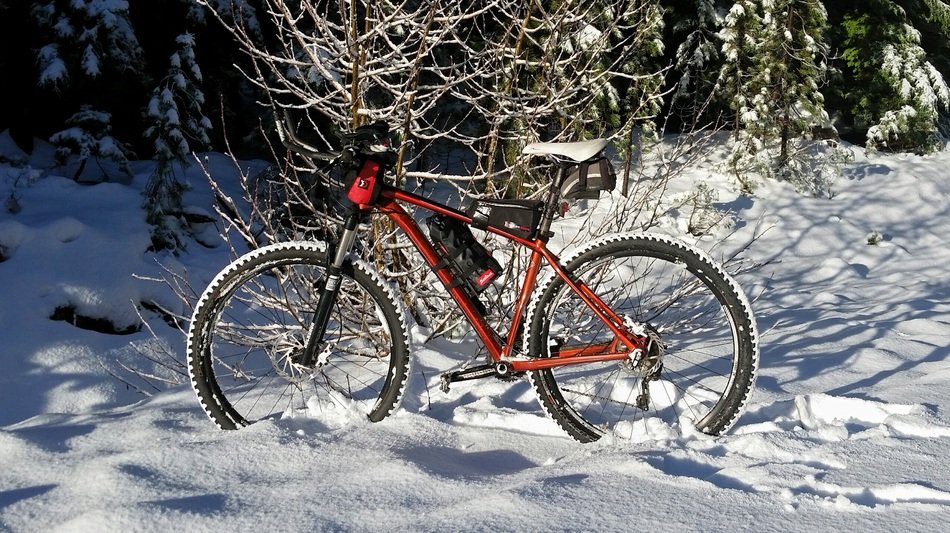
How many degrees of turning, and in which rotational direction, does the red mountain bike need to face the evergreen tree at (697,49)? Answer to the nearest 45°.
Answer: approximately 90° to its right

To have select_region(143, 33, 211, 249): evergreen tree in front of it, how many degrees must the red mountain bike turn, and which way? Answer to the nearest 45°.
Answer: approximately 45° to its right

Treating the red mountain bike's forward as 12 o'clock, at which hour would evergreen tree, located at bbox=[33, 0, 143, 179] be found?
The evergreen tree is roughly at 2 o'clock from the red mountain bike.

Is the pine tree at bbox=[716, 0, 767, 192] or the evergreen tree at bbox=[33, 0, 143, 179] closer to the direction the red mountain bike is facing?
the evergreen tree

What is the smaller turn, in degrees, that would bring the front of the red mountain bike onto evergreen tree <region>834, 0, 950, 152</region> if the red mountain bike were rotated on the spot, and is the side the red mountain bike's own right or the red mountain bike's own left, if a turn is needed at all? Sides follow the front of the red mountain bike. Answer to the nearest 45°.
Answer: approximately 135° to the red mountain bike's own right

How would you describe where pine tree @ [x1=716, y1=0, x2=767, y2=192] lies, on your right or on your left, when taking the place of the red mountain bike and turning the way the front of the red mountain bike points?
on your right

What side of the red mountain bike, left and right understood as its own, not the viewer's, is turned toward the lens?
left
